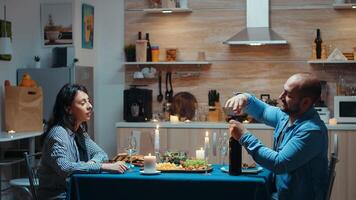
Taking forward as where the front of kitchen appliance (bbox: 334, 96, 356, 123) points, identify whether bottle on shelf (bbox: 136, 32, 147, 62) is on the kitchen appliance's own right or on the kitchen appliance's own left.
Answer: on the kitchen appliance's own right

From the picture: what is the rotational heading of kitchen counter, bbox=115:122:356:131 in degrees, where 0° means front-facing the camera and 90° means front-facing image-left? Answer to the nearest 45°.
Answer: approximately 0°

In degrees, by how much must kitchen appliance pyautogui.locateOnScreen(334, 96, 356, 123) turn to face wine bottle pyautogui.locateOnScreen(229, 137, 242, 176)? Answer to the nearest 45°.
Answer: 0° — it already faces it

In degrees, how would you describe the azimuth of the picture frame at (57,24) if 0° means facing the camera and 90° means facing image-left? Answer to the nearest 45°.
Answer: approximately 0°

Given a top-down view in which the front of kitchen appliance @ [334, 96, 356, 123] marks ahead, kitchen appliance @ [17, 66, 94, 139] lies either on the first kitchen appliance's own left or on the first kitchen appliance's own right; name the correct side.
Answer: on the first kitchen appliance's own right

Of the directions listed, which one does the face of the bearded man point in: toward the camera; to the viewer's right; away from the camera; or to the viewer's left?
to the viewer's left

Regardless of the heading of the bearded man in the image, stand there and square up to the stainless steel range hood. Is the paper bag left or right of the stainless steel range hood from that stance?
left

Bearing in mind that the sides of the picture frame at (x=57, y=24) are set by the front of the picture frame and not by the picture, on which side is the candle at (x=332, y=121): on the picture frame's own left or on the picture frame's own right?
on the picture frame's own left

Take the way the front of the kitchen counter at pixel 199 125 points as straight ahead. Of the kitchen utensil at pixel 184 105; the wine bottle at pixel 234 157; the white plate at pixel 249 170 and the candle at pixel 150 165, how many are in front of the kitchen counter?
3

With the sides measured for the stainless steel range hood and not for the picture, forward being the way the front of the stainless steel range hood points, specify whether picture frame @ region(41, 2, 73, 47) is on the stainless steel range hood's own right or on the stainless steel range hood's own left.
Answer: on the stainless steel range hood's own right

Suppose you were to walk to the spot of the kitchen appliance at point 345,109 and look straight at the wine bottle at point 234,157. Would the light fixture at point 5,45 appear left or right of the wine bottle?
right

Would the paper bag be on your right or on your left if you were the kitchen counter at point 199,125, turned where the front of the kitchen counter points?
on your right
